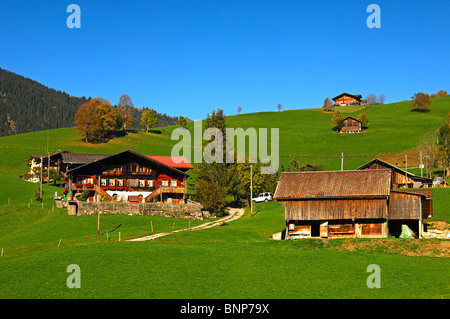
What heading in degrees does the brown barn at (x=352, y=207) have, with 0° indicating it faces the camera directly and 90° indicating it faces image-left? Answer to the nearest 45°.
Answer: approximately 0°
